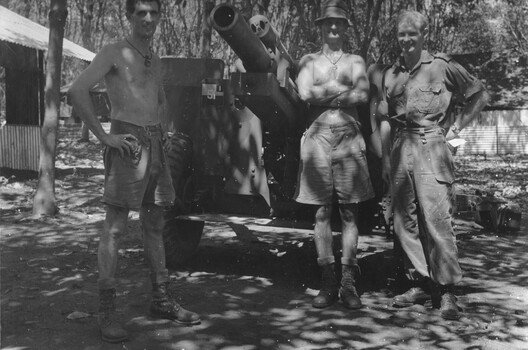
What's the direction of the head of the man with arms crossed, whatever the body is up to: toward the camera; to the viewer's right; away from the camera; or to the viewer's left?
toward the camera

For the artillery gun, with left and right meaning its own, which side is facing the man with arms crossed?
left

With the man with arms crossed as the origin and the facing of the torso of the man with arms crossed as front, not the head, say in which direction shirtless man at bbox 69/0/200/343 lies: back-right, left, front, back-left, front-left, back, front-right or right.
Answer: front-right

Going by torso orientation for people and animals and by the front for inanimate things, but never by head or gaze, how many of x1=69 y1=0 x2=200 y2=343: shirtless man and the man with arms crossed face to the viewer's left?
0

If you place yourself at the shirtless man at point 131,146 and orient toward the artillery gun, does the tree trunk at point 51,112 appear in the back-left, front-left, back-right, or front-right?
front-left

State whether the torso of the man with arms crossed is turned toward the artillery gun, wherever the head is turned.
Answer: no

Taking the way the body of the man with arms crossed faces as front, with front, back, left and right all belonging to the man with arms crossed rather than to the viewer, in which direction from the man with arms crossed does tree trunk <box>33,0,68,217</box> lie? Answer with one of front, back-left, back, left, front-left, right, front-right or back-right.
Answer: back-right

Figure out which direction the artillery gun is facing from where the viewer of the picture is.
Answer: facing the viewer and to the left of the viewer

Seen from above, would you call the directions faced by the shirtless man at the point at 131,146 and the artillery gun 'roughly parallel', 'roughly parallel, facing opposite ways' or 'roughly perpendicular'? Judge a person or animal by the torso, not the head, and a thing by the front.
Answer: roughly perpendicular

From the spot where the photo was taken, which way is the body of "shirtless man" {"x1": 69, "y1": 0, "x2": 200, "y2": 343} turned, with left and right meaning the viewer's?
facing the viewer and to the right of the viewer

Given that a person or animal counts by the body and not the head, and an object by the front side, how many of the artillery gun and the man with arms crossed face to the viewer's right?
0

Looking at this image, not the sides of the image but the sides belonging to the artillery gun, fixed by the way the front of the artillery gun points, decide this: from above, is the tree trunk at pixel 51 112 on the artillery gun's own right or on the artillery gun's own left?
on the artillery gun's own right

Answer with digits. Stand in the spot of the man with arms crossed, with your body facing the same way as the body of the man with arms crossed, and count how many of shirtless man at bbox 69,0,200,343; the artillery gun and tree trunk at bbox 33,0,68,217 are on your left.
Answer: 0

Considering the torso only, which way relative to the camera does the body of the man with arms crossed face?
toward the camera
